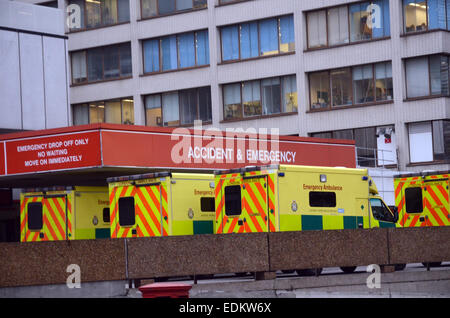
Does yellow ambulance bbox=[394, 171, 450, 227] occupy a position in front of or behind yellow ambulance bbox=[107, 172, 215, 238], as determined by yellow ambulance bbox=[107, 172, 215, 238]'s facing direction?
in front

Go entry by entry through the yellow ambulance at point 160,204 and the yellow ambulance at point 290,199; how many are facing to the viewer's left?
0

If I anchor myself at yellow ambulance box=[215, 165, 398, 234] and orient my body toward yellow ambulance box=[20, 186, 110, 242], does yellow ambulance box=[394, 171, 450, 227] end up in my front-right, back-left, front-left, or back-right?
back-right

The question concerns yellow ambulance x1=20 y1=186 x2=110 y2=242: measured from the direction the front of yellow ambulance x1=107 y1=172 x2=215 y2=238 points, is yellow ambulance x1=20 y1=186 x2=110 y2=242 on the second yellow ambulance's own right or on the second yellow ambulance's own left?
on the second yellow ambulance's own left

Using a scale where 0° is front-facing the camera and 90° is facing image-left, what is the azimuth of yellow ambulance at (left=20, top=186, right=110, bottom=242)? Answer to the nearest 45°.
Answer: approximately 225°

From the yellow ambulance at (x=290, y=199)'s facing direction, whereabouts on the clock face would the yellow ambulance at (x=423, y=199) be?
the yellow ambulance at (x=423, y=199) is roughly at 12 o'clock from the yellow ambulance at (x=290, y=199).

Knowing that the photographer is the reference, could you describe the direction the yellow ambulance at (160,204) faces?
facing away from the viewer and to the right of the viewer
